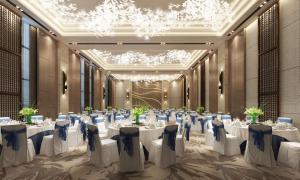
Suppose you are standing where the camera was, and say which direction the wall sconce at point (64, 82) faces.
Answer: facing to the right of the viewer

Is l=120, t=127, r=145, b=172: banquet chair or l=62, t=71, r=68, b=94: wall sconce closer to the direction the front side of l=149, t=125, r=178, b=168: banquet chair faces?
the wall sconce

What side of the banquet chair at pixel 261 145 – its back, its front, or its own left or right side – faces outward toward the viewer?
back

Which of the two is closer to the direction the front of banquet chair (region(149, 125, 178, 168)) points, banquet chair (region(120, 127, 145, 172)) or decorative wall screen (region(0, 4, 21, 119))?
the decorative wall screen

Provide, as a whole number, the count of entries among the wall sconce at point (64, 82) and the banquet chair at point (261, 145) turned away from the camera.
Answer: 1

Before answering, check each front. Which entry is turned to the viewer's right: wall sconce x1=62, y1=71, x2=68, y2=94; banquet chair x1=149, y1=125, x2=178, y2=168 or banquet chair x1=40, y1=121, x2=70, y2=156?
the wall sconce

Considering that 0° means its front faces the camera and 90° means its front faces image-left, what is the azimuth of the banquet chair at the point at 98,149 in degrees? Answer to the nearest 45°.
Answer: approximately 225°

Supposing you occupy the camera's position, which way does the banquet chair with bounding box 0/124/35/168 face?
facing away from the viewer and to the right of the viewer

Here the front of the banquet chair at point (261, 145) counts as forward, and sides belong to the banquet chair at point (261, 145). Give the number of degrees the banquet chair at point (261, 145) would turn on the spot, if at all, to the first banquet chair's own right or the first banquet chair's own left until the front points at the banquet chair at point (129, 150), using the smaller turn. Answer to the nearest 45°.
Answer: approximately 135° to the first banquet chair's own left

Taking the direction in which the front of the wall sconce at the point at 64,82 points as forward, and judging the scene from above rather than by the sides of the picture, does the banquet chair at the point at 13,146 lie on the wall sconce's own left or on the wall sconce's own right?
on the wall sconce's own right

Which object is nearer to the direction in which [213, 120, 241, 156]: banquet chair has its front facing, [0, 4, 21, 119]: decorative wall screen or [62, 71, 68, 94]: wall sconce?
the wall sconce
